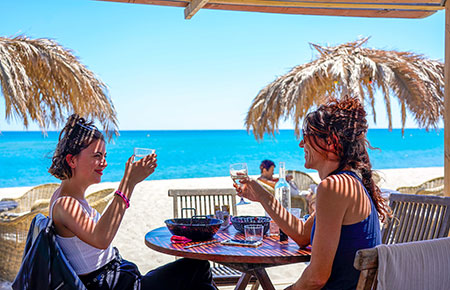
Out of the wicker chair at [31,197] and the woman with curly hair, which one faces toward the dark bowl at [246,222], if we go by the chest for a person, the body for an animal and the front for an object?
the woman with curly hair

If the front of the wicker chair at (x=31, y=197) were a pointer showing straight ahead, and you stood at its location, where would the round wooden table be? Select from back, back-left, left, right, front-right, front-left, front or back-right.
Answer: left

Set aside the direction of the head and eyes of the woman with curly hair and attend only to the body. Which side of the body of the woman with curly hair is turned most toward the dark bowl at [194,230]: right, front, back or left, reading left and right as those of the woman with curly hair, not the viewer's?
front

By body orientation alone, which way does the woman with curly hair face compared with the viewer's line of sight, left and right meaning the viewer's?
facing away from the viewer and to the left of the viewer

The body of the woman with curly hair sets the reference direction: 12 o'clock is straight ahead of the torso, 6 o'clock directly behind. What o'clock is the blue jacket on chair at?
The blue jacket on chair is roughly at 10 o'clock from the woman with curly hair.

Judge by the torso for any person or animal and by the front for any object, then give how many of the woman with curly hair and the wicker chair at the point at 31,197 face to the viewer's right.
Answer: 0

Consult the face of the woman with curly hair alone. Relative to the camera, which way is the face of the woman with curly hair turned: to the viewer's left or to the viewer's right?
to the viewer's left

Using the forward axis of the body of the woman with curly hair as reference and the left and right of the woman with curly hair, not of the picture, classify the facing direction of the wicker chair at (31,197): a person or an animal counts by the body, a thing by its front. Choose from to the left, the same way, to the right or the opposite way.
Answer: to the left

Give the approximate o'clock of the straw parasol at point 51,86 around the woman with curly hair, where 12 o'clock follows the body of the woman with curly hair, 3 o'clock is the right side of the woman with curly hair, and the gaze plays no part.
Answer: The straw parasol is roughly at 12 o'clock from the woman with curly hair.
